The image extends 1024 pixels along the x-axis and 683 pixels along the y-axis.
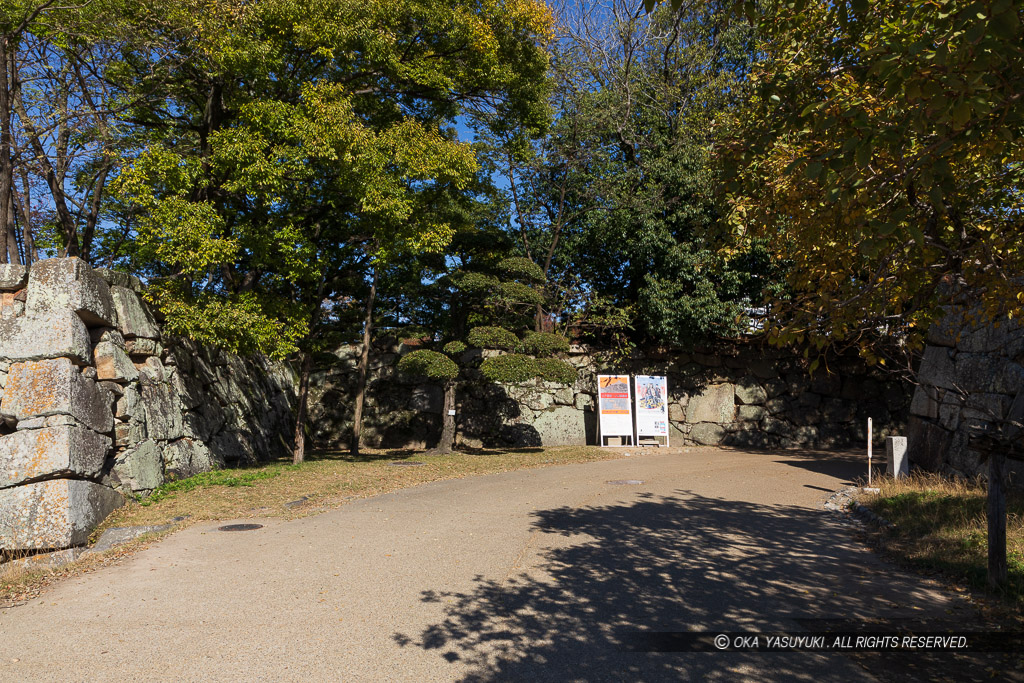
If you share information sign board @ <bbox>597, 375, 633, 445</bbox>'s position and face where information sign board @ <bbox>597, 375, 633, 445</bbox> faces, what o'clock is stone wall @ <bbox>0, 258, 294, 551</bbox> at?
The stone wall is roughly at 1 o'clock from the information sign board.

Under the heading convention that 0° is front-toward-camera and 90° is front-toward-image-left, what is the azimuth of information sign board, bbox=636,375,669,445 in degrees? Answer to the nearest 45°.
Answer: approximately 0°

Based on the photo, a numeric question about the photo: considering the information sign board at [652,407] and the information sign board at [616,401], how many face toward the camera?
2

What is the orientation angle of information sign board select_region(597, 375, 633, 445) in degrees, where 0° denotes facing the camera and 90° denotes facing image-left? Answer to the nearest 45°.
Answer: approximately 0°

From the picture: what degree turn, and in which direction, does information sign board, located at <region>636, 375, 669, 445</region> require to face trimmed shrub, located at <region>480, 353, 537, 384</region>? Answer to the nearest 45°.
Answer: approximately 45° to its right

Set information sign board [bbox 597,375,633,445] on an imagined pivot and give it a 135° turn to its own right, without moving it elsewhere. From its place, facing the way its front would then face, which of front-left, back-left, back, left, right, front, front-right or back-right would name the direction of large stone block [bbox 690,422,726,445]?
right
